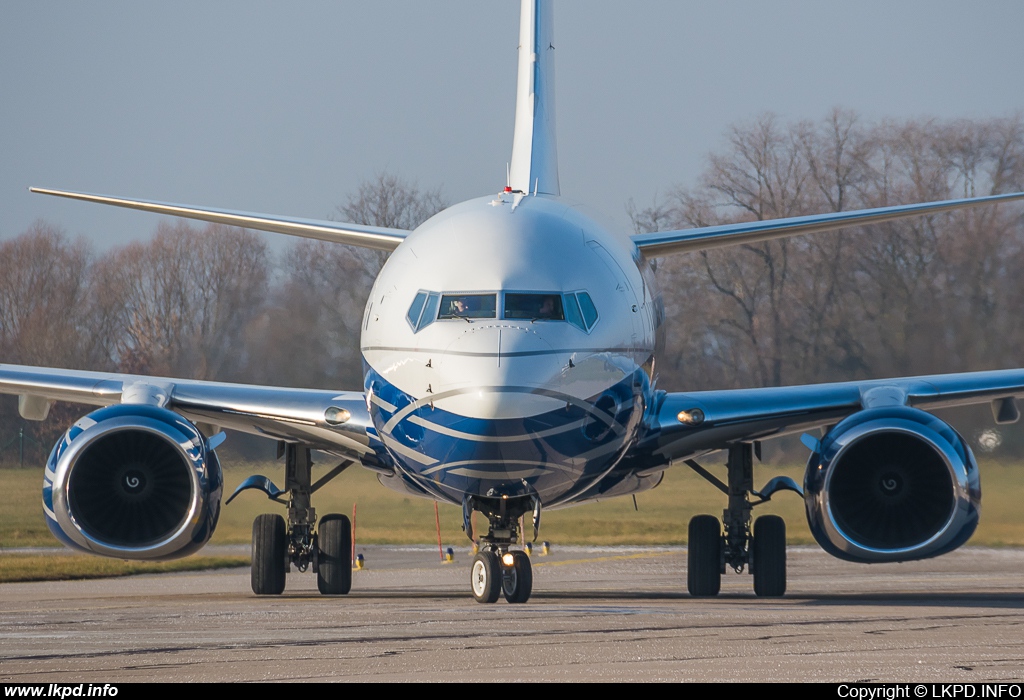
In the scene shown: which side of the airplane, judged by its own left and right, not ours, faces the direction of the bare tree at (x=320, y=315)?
back

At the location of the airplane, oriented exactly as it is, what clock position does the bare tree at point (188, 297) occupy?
The bare tree is roughly at 5 o'clock from the airplane.

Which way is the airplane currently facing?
toward the camera

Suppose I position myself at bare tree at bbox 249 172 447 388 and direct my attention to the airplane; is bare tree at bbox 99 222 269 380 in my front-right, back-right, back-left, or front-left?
back-right
